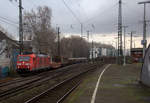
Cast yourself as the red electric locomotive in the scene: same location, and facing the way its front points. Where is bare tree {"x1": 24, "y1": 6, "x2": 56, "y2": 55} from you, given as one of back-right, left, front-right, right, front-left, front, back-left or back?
back-right

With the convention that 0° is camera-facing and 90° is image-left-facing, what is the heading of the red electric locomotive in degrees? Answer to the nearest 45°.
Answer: approximately 45°
